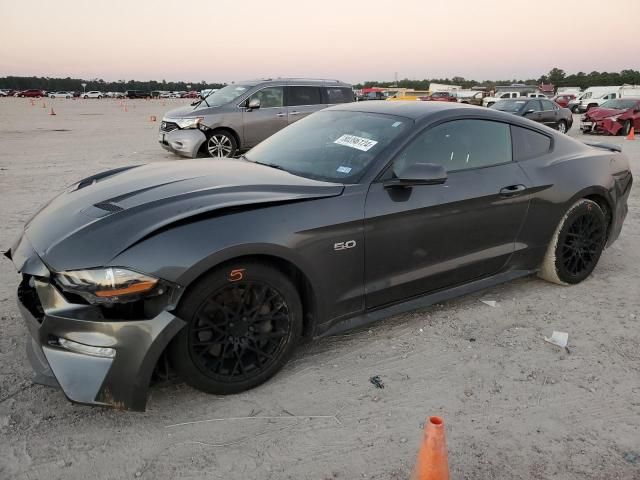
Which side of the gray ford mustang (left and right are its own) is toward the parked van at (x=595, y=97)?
back

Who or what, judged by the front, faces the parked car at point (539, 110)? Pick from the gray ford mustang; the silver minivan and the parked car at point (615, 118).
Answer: the parked car at point (615, 118)

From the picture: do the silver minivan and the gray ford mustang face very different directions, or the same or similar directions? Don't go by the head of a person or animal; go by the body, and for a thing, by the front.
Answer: same or similar directions

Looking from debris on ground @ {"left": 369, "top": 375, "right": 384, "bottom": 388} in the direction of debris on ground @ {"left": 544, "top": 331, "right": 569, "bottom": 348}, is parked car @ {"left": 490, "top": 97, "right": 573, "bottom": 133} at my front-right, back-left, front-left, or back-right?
front-left

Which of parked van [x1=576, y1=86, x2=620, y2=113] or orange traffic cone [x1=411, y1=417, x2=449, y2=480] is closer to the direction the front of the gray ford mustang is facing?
the orange traffic cone

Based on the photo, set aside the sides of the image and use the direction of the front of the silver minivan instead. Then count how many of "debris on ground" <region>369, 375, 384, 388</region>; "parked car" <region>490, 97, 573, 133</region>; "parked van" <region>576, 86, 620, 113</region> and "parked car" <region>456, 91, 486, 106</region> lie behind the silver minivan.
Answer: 3

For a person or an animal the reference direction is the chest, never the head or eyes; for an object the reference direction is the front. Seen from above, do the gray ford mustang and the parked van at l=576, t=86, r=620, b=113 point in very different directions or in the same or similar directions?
same or similar directions

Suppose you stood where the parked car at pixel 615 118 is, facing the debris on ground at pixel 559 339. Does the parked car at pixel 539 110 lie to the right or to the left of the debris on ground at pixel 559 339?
right

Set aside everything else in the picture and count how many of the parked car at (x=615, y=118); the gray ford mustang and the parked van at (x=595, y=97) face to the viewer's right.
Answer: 0

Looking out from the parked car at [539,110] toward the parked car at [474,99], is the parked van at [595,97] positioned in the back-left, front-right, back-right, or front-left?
front-right

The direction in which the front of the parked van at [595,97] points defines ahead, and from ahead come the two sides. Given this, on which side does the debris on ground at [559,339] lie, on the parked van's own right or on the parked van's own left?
on the parked van's own left

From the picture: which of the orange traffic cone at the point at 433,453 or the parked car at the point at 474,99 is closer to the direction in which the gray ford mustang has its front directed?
the orange traffic cone

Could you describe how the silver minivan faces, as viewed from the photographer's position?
facing the viewer and to the left of the viewer

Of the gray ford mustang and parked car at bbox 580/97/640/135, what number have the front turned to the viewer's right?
0

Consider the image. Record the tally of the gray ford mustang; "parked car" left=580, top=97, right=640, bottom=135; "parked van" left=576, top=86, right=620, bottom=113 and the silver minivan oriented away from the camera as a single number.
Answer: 0

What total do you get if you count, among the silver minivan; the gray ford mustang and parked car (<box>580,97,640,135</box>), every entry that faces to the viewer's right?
0

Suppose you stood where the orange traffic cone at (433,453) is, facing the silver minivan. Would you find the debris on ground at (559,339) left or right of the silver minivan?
right

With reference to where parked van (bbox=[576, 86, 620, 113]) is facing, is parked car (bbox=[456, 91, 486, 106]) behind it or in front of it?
in front
